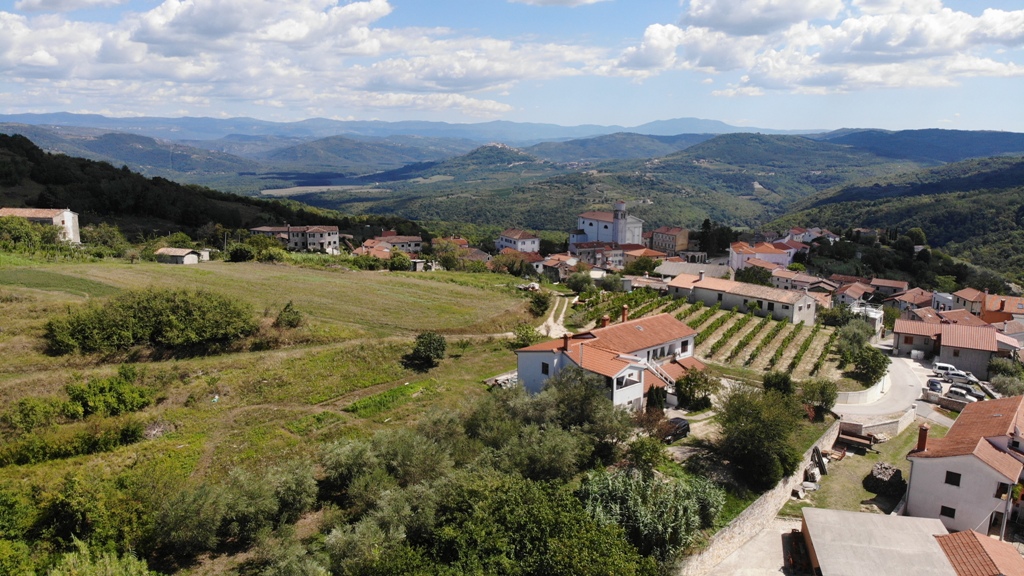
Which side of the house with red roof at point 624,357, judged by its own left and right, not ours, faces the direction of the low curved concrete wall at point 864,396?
left

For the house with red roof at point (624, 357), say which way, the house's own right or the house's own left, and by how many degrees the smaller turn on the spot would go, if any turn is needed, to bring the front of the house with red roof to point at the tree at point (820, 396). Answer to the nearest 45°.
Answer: approximately 45° to the house's own left

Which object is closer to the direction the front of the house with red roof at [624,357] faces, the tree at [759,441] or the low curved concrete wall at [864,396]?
the tree

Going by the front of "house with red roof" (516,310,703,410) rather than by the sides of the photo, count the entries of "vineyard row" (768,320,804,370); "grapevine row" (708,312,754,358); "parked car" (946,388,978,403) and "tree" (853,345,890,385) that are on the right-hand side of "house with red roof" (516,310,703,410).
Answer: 0

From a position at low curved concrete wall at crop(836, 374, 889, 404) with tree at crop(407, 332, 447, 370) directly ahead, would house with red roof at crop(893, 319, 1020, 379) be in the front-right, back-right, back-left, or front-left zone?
back-right

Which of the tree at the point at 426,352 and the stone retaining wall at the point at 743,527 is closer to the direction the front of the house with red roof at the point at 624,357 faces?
the stone retaining wall

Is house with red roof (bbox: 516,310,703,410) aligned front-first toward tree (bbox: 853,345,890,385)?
no

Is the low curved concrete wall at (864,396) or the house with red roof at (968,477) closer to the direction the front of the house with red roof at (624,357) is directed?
the house with red roof

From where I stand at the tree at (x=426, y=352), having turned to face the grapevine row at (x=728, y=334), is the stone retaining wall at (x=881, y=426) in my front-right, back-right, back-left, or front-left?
front-right

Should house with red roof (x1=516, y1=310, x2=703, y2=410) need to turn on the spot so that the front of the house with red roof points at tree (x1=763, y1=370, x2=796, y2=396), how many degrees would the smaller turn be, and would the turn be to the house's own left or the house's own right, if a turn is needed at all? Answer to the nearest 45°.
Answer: approximately 45° to the house's own left

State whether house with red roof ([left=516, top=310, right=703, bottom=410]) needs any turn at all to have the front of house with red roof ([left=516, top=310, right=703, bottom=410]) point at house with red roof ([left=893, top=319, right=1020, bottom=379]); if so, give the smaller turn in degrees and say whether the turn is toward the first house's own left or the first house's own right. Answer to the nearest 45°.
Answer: approximately 90° to the first house's own left

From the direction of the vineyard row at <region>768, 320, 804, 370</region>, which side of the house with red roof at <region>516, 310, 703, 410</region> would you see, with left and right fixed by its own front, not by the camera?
left

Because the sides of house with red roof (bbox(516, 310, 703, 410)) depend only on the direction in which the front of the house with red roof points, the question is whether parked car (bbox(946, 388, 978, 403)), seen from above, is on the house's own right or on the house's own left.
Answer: on the house's own left

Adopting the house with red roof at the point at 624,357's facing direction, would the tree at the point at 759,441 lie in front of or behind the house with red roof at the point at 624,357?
in front
